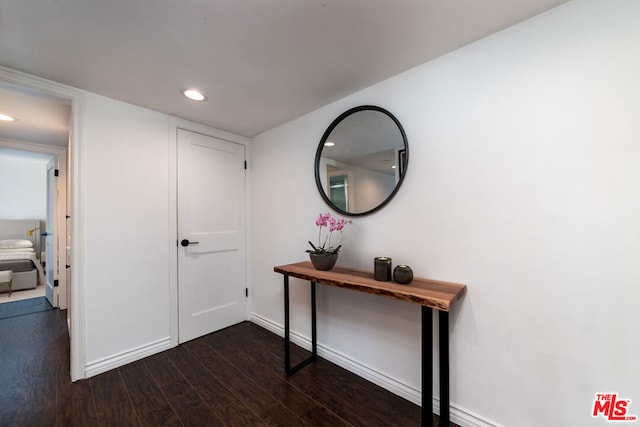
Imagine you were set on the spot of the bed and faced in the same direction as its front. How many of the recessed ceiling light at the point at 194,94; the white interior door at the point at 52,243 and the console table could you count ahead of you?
3

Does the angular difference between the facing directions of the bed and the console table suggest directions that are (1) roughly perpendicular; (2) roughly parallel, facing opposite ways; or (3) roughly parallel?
roughly perpendicular

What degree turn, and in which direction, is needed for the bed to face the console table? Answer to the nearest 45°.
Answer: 0° — it already faces it

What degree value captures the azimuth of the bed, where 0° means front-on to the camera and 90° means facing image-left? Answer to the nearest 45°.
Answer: approximately 0°

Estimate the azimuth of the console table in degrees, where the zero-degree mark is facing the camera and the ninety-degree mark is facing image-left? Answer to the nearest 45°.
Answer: approximately 45°
